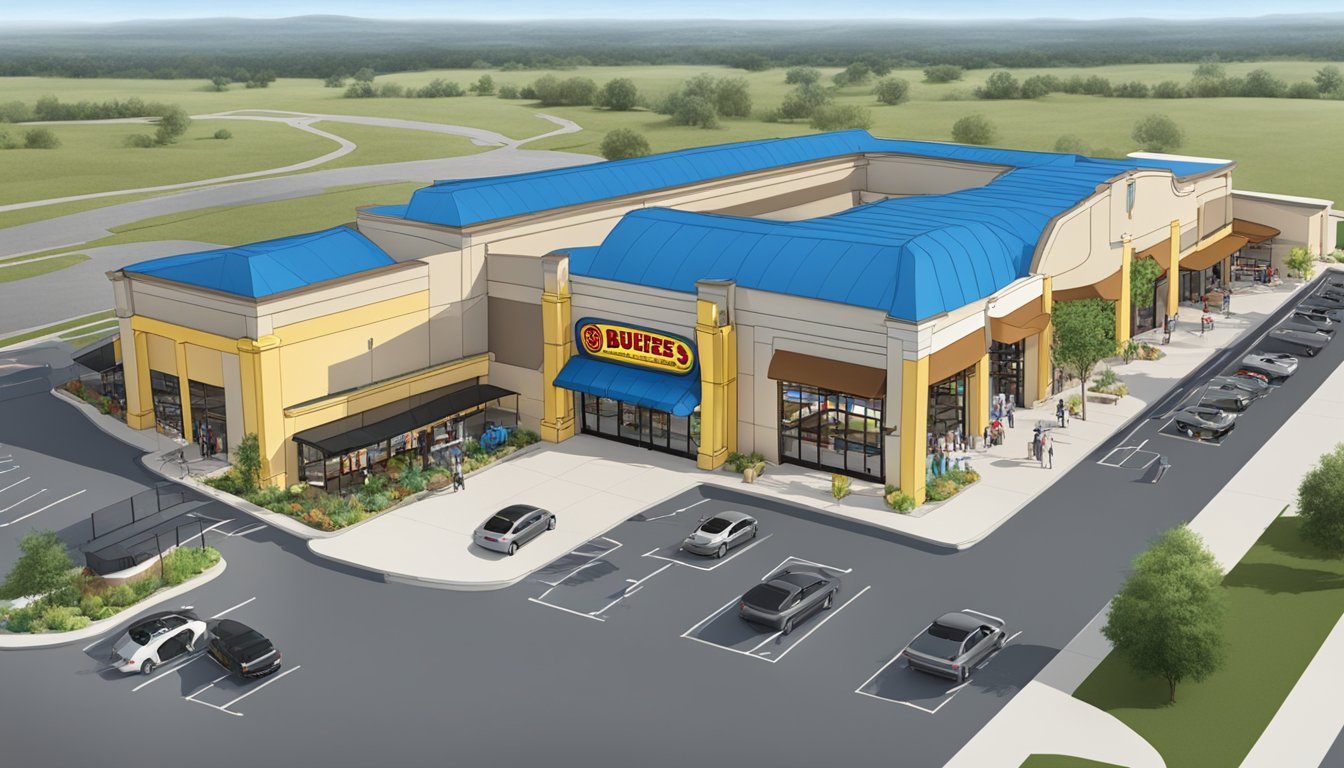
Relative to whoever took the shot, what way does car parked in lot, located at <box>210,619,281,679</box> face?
facing the viewer and to the right of the viewer

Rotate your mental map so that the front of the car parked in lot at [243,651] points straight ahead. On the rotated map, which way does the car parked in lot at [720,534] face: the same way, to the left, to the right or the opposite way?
to the right

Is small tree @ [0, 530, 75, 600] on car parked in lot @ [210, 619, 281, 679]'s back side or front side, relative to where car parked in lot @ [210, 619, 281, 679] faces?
on the back side

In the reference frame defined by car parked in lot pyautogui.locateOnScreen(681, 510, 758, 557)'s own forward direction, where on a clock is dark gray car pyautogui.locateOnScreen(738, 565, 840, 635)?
The dark gray car is roughly at 10 o'clock from the car parked in lot.

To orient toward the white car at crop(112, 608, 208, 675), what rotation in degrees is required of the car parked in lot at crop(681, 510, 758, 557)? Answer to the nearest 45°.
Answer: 0° — it already faces it

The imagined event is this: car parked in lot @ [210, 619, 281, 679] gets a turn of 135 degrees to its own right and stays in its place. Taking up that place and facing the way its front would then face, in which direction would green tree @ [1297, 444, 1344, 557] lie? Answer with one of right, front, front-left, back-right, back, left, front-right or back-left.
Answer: back

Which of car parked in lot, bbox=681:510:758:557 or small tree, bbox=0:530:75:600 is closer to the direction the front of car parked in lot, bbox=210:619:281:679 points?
the car parked in lot

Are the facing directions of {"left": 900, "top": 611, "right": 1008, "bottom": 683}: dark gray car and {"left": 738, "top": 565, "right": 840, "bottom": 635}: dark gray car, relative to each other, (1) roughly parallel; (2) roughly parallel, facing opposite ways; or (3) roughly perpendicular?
roughly parallel
